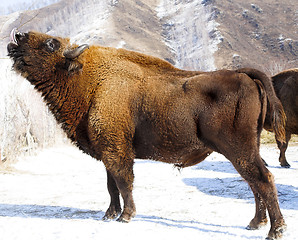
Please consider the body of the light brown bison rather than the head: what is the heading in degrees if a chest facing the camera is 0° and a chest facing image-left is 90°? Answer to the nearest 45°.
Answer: approximately 90°

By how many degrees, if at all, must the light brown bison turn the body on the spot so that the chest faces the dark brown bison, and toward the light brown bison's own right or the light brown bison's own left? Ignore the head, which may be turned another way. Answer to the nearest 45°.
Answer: approximately 135° to the light brown bison's own right
